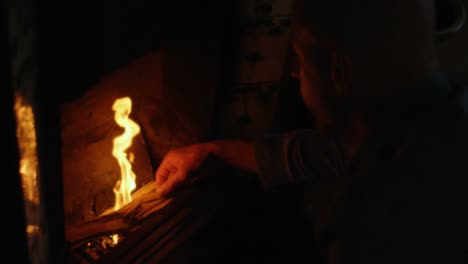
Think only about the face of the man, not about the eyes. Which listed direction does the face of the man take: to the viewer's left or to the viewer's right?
to the viewer's left

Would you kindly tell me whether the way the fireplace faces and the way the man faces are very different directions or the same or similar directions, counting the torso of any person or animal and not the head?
very different directions

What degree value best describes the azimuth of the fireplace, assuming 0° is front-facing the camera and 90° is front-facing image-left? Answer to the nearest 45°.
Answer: approximately 315°

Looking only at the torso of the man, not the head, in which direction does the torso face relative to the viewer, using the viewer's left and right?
facing away from the viewer and to the left of the viewer

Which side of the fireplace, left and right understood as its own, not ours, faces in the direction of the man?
front
